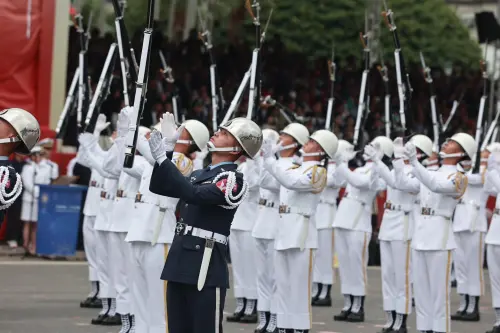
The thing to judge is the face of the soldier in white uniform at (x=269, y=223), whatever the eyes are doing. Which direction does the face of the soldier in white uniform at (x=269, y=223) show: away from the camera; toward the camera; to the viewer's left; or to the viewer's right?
to the viewer's left

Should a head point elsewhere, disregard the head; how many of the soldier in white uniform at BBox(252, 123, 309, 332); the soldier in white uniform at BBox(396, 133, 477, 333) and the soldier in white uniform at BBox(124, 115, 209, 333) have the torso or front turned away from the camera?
0

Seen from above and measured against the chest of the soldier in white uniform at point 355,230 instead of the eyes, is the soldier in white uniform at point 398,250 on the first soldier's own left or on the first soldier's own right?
on the first soldier's own left

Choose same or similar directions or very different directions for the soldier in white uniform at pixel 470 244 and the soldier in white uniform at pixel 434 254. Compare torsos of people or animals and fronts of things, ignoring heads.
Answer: same or similar directions

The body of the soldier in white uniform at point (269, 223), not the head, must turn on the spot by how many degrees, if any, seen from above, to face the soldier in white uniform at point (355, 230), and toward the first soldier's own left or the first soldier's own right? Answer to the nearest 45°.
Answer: approximately 180°

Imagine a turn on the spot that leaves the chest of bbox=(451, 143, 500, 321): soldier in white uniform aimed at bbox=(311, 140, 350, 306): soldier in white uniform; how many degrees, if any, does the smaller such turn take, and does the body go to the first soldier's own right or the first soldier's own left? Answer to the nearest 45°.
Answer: approximately 45° to the first soldier's own right

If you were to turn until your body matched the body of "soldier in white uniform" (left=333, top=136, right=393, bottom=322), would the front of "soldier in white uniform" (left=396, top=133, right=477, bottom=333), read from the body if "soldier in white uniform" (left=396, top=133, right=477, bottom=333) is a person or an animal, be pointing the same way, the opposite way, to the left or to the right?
the same way

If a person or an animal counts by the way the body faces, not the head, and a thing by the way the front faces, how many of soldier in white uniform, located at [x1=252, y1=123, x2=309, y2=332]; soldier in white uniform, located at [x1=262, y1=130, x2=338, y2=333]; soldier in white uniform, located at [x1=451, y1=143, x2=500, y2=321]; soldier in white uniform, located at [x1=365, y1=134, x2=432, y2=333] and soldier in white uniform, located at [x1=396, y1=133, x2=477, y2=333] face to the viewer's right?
0

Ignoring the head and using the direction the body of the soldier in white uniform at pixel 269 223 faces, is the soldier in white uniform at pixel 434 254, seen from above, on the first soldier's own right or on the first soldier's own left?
on the first soldier's own left

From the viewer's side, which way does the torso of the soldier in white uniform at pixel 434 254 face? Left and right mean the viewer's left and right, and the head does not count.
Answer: facing the viewer and to the left of the viewer

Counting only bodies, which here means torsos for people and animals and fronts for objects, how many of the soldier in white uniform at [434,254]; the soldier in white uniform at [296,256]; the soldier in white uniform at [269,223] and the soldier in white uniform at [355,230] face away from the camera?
0

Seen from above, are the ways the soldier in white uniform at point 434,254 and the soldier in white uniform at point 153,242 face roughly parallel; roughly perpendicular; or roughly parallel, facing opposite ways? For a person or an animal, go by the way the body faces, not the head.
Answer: roughly parallel
